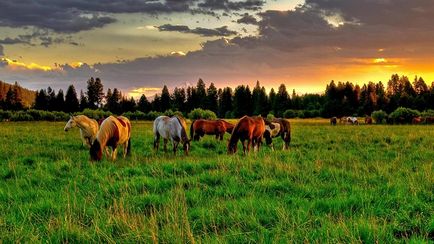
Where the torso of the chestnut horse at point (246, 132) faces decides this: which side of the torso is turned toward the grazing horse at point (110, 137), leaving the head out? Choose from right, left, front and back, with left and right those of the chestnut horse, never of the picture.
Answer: front

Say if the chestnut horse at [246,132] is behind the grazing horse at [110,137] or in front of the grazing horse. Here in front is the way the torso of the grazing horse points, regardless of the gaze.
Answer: behind

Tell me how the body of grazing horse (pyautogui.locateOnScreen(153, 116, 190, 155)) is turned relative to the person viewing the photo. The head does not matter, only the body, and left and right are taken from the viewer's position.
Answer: facing the viewer and to the right of the viewer

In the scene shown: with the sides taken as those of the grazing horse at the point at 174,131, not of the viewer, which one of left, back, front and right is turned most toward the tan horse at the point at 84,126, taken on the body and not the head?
back

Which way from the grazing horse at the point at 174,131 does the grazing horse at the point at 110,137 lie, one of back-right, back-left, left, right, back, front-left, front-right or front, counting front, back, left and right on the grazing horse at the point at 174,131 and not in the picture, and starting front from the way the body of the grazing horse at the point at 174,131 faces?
right

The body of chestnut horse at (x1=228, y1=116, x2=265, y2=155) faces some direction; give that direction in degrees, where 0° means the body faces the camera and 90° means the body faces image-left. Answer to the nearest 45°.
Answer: approximately 45°

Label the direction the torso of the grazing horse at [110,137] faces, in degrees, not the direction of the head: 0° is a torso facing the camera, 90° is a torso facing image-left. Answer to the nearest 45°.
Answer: approximately 45°

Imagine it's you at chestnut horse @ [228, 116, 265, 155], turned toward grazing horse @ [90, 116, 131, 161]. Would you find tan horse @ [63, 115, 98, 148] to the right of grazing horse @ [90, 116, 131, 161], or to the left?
right

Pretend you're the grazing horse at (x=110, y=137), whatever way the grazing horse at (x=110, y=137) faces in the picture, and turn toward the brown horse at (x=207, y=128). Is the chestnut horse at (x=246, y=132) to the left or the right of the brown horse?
right
